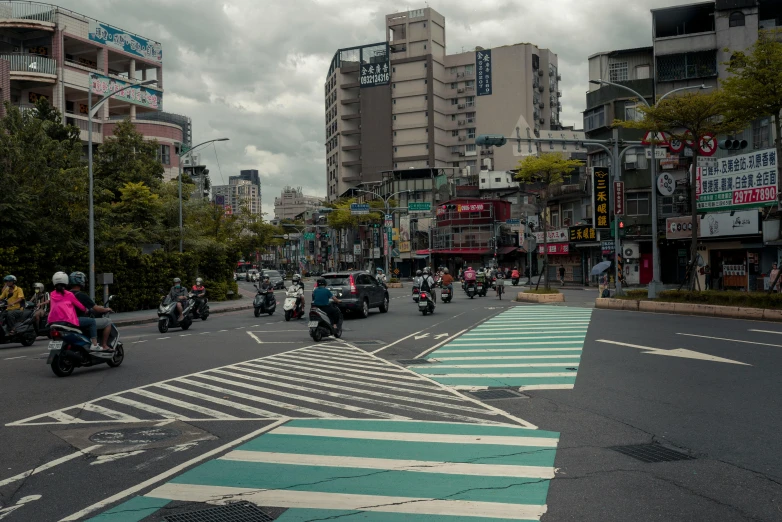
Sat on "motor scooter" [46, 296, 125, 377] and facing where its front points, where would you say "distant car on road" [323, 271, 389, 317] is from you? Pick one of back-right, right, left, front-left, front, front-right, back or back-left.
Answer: front

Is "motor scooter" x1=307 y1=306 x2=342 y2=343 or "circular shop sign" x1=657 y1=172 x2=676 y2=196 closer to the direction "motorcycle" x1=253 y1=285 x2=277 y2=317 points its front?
the motor scooter

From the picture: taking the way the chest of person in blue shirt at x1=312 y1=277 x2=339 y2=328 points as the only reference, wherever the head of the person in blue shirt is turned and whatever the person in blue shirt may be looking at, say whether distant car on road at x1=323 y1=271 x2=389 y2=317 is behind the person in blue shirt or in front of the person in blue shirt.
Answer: in front

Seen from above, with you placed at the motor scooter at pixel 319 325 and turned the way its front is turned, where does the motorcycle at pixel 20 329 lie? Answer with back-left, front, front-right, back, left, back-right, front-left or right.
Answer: back-left

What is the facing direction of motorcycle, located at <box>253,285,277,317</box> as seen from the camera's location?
facing the viewer and to the left of the viewer

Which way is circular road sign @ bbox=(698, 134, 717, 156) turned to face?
toward the camera

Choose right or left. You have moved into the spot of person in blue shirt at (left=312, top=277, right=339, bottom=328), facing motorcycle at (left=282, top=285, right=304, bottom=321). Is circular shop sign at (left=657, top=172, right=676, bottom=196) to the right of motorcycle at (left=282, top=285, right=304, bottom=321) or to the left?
right

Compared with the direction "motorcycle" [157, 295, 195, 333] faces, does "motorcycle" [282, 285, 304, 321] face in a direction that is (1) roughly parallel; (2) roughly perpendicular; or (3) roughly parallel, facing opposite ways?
roughly parallel
